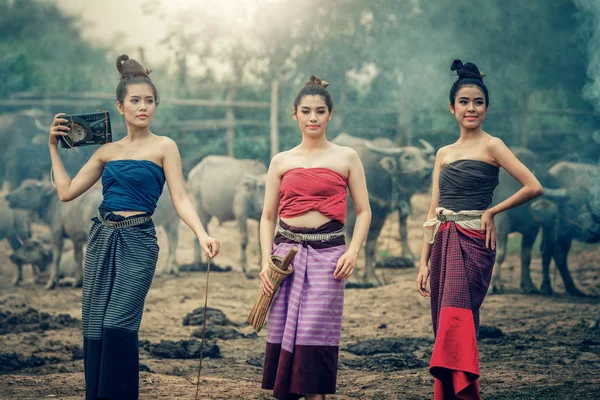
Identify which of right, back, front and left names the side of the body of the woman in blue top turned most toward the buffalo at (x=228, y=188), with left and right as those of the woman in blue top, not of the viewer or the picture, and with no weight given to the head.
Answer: back

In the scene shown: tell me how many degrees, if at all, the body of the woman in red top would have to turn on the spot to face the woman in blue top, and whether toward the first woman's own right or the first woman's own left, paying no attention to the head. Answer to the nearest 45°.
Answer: approximately 90° to the first woman's own right

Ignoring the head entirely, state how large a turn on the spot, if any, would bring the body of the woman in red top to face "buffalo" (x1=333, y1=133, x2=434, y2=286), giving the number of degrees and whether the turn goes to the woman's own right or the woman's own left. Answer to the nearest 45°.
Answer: approximately 180°

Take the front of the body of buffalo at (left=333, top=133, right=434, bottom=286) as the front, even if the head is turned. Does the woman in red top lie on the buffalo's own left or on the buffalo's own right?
on the buffalo's own right

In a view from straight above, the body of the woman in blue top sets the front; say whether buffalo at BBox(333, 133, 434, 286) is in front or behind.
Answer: behind

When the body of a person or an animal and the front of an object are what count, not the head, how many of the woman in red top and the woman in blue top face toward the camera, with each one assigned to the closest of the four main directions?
2

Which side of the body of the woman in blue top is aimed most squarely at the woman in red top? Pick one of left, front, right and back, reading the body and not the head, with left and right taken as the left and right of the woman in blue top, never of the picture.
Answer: left
